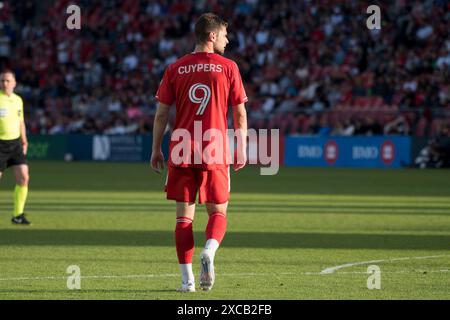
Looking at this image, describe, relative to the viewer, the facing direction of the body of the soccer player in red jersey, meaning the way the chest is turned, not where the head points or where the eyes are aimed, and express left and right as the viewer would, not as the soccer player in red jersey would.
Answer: facing away from the viewer
